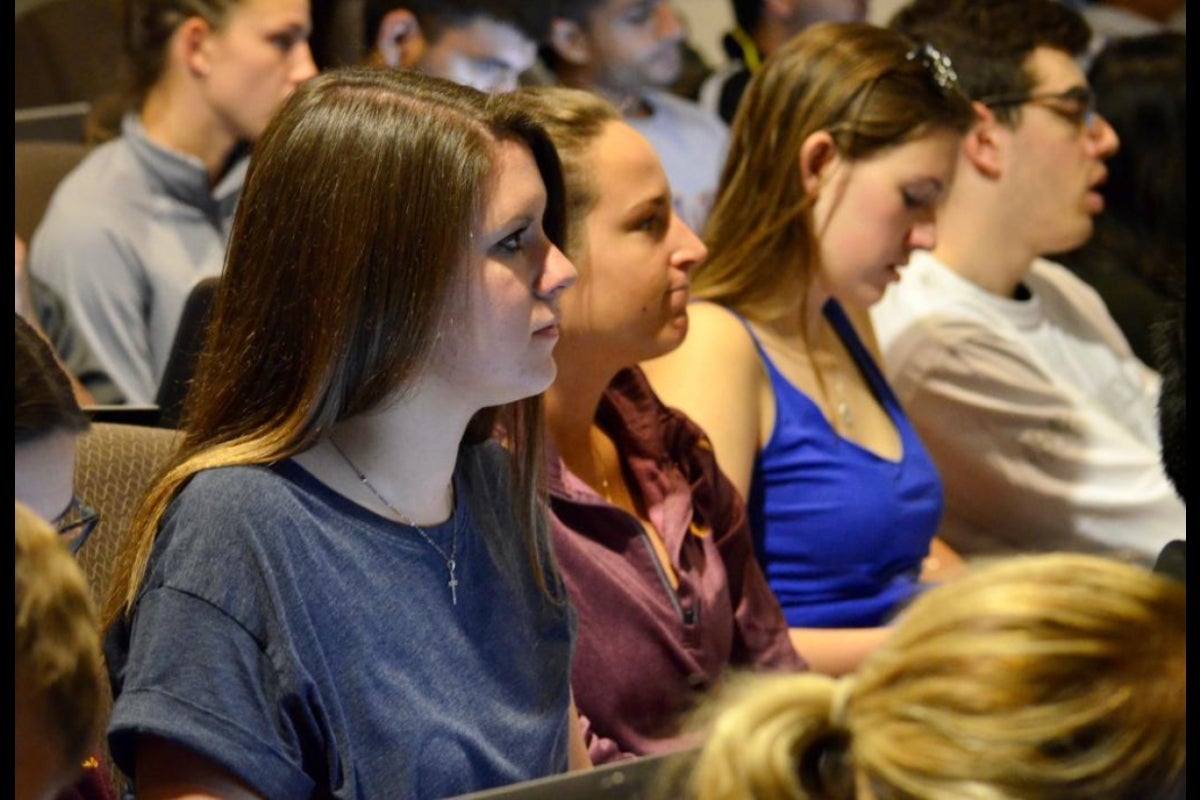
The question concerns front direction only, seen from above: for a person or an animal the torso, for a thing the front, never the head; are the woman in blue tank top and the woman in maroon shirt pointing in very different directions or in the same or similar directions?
same or similar directions

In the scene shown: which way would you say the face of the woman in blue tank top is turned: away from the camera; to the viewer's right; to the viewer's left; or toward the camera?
to the viewer's right

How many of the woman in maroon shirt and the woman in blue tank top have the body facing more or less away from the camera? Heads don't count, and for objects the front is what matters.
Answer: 0

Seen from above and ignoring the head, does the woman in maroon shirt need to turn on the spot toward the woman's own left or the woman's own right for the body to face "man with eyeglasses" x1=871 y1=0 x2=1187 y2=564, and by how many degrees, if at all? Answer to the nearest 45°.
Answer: approximately 90° to the woman's own left

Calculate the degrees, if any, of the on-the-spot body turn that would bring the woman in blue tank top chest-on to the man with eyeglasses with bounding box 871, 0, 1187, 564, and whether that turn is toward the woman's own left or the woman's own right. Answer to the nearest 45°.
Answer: approximately 90° to the woman's own left

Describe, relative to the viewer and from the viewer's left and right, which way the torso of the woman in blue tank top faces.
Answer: facing the viewer and to the right of the viewer

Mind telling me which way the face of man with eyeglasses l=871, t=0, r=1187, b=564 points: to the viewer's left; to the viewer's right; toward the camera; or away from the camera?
to the viewer's right
